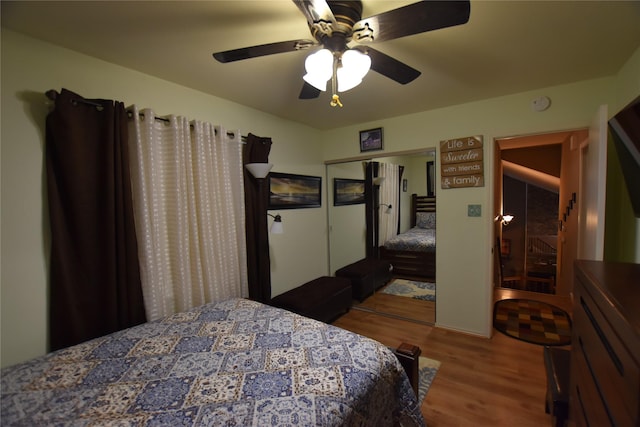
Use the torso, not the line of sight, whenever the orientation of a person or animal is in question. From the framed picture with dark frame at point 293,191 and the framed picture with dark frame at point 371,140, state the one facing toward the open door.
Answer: the framed picture with dark frame at point 293,191

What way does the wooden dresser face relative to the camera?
to the viewer's left

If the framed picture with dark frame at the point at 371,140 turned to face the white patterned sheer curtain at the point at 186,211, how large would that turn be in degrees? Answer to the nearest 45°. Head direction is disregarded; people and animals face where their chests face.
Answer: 0° — it already faces it

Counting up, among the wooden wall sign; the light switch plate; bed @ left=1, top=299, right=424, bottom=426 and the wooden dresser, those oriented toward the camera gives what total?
2

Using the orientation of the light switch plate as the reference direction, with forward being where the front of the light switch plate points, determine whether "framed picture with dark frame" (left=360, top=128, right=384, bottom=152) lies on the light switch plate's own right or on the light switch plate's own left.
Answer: on the light switch plate's own right

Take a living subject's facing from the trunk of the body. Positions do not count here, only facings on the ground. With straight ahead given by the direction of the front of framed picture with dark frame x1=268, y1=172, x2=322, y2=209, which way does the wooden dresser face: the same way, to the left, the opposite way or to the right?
the opposite way

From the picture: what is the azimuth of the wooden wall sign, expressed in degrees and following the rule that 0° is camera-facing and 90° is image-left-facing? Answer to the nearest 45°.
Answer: approximately 0°

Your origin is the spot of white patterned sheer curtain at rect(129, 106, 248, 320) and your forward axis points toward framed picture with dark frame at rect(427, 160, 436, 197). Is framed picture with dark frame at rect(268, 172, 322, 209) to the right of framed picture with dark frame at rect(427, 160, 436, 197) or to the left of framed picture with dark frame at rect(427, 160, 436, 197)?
left

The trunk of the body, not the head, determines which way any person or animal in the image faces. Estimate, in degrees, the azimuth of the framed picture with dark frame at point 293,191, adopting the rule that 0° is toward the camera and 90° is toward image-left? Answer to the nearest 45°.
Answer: approximately 315°

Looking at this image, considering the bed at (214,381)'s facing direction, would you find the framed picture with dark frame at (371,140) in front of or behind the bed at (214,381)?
in front

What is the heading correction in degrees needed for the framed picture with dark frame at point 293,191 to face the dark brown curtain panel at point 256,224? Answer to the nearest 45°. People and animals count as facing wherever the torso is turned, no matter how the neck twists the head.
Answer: approximately 90° to its right

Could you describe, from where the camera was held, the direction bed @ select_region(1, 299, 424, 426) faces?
facing away from the viewer and to the right of the viewer

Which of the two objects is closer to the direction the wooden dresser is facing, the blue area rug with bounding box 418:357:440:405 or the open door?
the blue area rug
